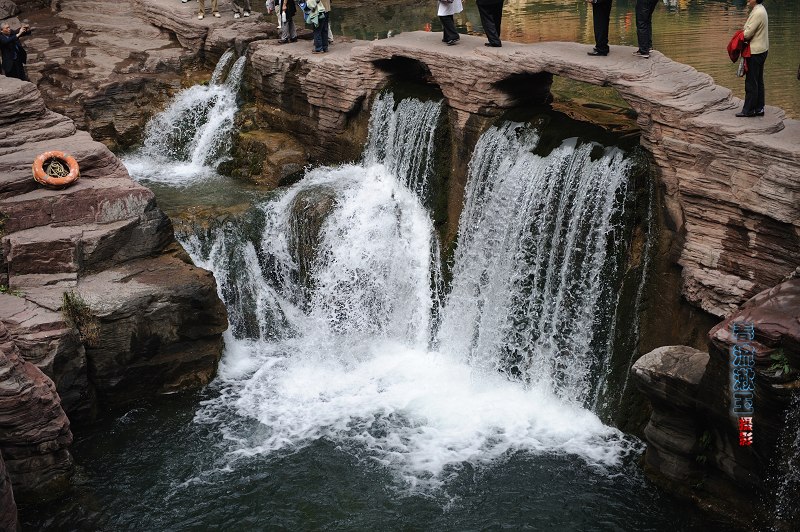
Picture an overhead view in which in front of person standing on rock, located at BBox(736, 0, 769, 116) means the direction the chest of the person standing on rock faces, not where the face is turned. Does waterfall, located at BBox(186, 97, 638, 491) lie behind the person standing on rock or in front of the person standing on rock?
in front

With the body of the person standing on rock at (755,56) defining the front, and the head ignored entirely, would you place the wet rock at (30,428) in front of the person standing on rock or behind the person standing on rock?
in front

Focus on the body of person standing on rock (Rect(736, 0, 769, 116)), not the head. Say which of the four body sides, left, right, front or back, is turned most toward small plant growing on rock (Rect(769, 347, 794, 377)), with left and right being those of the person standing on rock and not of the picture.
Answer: left

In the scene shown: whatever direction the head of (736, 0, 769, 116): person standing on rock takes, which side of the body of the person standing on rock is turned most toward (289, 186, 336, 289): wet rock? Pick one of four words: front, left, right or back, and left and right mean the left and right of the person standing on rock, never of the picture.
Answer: front

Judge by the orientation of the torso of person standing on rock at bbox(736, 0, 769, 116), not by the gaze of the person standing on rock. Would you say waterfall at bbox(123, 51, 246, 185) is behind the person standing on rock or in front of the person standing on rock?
in front

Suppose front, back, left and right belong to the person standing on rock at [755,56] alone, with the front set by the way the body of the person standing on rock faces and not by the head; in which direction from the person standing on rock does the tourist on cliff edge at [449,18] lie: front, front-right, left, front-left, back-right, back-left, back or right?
front-right

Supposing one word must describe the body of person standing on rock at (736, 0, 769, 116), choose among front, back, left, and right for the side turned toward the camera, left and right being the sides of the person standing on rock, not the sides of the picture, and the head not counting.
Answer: left

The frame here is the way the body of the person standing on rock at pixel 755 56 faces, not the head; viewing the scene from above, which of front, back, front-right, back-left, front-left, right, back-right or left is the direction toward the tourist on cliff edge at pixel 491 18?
front-right
